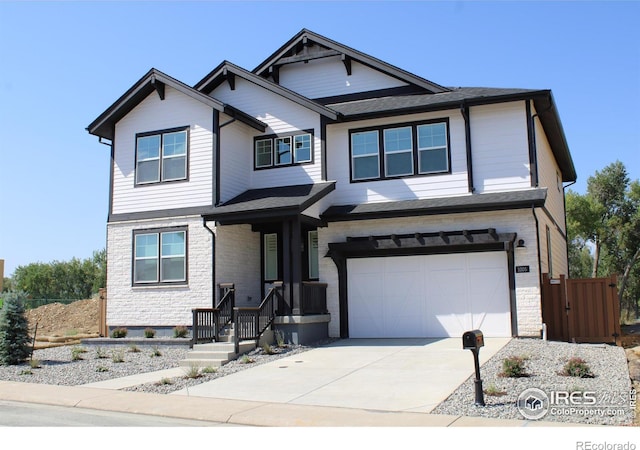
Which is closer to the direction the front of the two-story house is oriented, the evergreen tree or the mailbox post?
the mailbox post

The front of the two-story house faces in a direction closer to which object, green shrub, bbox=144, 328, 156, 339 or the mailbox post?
the mailbox post

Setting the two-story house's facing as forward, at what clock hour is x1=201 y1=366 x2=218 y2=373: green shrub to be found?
The green shrub is roughly at 1 o'clock from the two-story house.

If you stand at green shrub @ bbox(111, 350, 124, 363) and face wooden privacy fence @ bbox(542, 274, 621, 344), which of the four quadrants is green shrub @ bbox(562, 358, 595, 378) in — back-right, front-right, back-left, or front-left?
front-right

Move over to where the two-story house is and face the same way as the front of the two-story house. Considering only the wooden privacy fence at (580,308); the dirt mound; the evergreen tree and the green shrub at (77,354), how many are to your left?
1

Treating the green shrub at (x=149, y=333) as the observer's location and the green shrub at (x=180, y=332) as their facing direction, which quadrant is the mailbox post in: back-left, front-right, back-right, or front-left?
front-right

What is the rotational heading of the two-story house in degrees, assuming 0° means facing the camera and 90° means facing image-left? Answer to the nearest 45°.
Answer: approximately 0°

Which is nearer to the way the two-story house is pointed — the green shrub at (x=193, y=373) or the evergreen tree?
the green shrub

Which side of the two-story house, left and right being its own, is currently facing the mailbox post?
front

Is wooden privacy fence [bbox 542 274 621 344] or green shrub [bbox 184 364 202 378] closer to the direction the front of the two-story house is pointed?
the green shrub

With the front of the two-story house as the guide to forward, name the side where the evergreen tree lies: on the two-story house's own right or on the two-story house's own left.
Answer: on the two-story house's own right

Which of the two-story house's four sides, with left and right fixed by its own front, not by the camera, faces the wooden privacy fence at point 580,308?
left

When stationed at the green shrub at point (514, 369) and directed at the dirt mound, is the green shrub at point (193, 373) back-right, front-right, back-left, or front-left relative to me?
front-left

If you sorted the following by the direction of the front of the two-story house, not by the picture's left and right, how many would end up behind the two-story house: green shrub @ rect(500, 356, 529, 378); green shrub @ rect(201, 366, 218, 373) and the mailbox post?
0

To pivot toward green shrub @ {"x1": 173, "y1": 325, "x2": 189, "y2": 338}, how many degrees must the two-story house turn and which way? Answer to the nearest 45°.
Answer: approximately 90° to its right

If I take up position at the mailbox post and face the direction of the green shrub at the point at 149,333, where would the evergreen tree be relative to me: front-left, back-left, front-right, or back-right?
front-left
